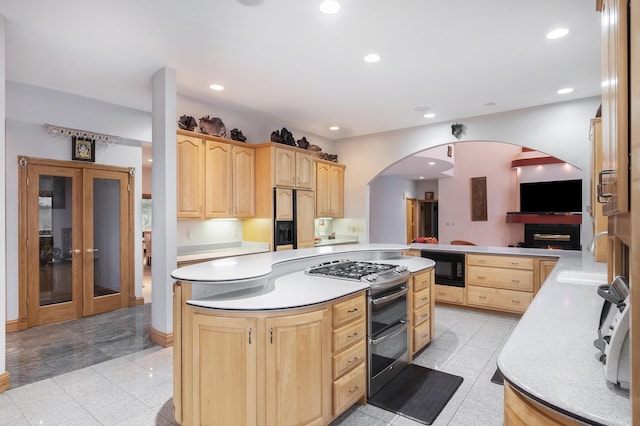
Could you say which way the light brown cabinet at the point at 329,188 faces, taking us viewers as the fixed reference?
facing the viewer and to the right of the viewer

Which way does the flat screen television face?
toward the camera

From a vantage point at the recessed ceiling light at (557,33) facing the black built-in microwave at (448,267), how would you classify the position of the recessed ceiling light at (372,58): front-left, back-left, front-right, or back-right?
front-left

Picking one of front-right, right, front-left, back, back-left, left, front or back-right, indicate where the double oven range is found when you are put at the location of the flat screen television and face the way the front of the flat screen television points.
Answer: front

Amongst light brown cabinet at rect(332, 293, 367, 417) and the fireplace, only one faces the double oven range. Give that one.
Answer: the fireplace

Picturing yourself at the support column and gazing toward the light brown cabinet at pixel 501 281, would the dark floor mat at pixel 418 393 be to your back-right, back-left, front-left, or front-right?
front-right

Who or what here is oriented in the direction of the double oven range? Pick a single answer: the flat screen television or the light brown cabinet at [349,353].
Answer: the flat screen television

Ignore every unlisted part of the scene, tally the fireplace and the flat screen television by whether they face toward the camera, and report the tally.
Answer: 2

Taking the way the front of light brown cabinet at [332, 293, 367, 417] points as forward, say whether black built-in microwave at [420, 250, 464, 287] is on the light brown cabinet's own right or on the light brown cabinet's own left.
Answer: on the light brown cabinet's own left

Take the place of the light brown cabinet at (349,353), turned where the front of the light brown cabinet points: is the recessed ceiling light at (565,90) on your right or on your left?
on your left

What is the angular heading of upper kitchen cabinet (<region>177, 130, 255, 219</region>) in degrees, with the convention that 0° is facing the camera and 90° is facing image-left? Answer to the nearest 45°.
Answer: approximately 315°

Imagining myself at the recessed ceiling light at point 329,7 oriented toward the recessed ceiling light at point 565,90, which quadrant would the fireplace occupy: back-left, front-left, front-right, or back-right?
front-left

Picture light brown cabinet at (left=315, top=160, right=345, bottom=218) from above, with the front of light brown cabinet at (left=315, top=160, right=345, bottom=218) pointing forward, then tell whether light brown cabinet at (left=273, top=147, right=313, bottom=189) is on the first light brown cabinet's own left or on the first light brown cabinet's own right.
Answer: on the first light brown cabinet's own right

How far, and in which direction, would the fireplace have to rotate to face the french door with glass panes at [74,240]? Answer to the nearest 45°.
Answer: approximately 45° to its right

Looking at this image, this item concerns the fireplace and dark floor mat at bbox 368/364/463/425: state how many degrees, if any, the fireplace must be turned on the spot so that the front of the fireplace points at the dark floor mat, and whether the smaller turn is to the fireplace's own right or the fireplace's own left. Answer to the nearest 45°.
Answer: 0° — it already faces it

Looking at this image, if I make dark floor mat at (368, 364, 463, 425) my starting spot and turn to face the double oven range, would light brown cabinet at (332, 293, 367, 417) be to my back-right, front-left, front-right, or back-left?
front-left
